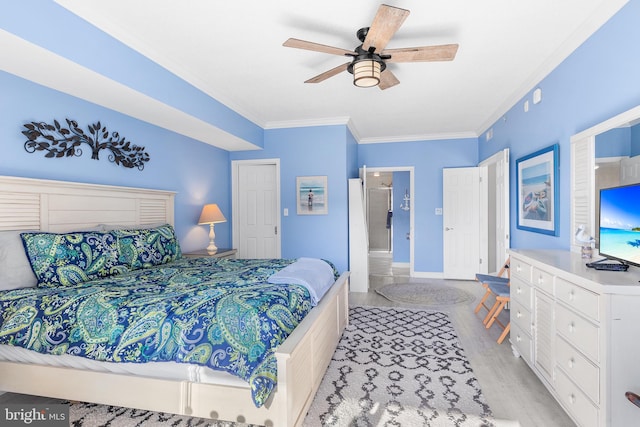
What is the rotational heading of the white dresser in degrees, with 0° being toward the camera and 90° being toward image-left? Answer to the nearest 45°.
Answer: approximately 45°

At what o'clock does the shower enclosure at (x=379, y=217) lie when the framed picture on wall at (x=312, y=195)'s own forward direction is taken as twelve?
The shower enclosure is roughly at 7 o'clock from the framed picture on wall.

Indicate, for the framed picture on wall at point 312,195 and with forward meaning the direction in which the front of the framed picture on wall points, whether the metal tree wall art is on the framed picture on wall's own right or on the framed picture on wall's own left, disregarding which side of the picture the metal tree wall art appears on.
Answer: on the framed picture on wall's own right

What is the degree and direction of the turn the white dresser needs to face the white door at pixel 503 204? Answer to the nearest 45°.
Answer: approximately 135° to its right

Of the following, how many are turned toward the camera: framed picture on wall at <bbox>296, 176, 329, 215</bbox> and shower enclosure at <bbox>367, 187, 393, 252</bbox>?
2

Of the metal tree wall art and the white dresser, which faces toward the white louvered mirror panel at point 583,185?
the metal tree wall art

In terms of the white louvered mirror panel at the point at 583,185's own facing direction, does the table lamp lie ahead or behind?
ahead

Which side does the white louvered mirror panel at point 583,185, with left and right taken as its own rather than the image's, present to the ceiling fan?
front

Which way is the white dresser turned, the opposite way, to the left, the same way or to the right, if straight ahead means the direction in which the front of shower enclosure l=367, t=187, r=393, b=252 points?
to the right

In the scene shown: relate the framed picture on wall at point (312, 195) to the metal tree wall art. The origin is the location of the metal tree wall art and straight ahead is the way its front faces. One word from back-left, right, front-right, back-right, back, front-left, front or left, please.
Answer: front-left

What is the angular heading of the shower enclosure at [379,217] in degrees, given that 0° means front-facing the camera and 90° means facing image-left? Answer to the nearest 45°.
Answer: approximately 0°

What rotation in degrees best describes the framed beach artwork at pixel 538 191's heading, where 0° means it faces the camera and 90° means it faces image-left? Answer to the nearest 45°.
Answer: approximately 45°

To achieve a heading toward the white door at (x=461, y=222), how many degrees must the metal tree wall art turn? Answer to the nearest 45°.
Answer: approximately 45° to its left

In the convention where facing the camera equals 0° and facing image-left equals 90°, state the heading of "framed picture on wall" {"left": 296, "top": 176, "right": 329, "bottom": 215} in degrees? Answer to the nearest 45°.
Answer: approximately 0°

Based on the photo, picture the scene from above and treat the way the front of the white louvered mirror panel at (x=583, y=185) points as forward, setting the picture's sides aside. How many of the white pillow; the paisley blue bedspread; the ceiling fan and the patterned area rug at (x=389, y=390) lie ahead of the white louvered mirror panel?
4
